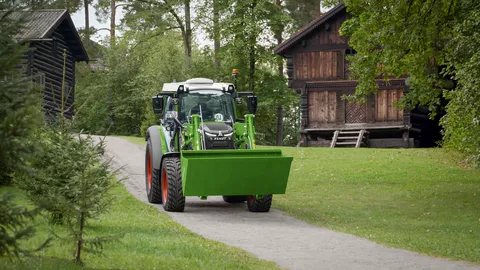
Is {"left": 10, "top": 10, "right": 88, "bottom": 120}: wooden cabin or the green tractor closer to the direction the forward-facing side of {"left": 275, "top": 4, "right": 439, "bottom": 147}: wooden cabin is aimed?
the green tractor

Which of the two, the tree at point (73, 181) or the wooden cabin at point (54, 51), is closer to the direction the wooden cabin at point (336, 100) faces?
the tree

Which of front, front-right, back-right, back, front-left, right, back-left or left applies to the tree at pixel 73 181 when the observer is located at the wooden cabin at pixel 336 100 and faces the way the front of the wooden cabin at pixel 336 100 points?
front

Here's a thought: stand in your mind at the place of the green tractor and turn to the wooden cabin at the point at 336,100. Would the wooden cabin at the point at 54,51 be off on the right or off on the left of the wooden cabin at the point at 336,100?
left

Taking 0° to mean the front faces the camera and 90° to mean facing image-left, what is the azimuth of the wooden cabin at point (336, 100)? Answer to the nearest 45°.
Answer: approximately 0°

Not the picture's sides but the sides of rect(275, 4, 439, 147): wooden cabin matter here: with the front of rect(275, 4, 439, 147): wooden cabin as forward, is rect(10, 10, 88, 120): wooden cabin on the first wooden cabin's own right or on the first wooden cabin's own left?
on the first wooden cabin's own right

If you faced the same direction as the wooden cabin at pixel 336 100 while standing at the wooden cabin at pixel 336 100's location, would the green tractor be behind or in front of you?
in front
